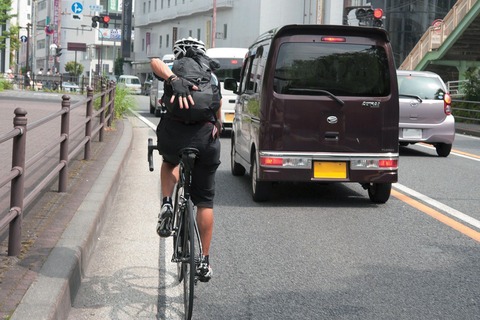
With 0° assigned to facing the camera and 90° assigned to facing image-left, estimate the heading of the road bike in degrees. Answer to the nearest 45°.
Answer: approximately 180°

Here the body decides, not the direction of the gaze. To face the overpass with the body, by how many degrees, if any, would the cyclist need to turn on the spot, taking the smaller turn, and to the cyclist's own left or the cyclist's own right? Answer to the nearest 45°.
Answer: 0° — they already face it

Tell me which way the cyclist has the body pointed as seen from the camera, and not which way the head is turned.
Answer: away from the camera

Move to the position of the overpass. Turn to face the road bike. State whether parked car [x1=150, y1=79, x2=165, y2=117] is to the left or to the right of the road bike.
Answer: right

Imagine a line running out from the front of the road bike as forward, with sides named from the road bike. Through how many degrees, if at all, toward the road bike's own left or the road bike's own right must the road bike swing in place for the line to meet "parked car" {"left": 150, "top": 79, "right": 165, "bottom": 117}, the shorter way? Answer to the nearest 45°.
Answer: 0° — it already faces it

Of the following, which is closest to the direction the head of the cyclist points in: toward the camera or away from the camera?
away from the camera

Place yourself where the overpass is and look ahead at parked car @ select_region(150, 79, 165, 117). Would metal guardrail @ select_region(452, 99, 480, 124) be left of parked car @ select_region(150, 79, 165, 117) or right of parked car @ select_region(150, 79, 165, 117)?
left

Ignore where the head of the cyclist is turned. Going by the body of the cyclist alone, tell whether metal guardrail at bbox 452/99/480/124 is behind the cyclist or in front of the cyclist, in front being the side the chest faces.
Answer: in front

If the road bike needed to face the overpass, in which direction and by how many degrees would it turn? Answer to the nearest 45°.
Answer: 0° — it already faces it

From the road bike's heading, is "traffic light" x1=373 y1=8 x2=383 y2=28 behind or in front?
in front
